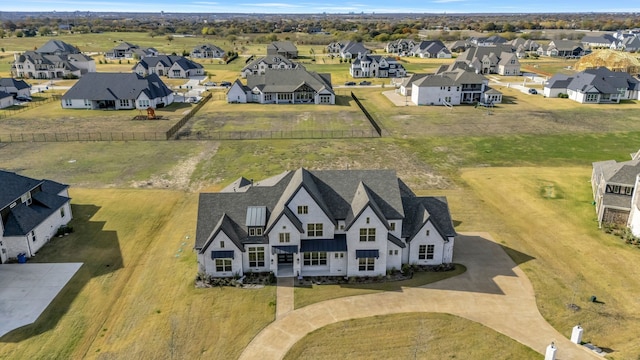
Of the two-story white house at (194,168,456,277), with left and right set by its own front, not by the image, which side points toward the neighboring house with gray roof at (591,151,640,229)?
left

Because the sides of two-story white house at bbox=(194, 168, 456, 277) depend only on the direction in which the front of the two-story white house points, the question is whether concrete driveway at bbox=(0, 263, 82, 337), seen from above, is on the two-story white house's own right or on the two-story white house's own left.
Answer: on the two-story white house's own right

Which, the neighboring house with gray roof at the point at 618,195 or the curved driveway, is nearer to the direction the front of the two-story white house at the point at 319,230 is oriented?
the curved driveway

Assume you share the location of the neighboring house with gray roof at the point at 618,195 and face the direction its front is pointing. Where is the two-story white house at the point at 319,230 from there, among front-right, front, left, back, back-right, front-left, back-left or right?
front-right

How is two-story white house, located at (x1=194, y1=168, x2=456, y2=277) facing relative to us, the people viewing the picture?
facing the viewer

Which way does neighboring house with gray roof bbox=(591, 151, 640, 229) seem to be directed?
toward the camera

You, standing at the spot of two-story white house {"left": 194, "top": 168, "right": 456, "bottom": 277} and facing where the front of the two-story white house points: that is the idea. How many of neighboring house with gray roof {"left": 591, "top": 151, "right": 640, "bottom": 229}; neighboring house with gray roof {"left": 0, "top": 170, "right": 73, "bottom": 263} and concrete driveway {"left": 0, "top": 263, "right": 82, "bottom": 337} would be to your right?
2

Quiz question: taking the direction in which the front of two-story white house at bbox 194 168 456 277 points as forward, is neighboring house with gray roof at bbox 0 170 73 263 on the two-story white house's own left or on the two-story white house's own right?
on the two-story white house's own right

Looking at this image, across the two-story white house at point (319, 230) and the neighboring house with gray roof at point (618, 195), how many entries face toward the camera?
2

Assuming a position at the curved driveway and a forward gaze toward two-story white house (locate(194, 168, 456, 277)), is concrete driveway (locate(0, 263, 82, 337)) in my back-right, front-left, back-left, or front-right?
front-left
